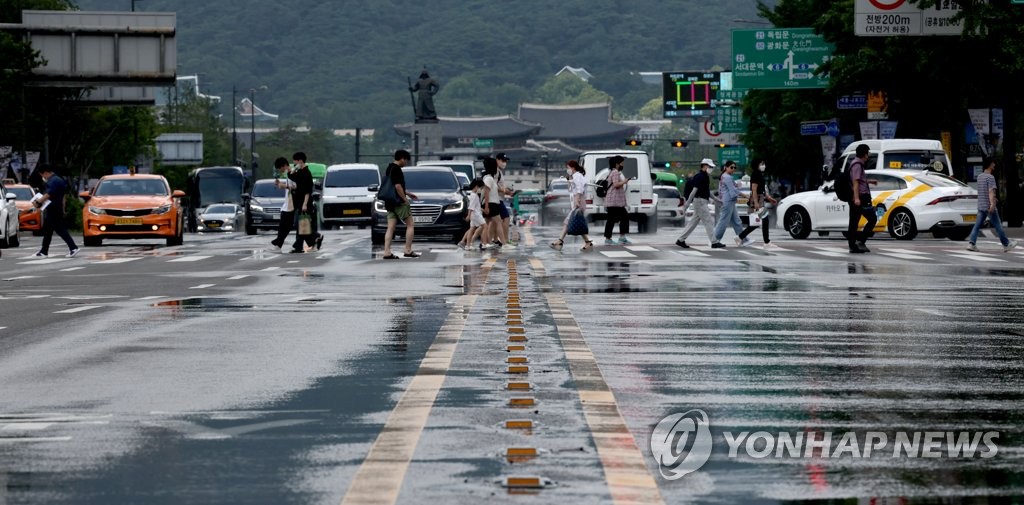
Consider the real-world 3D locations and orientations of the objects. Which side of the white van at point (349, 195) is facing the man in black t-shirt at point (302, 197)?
front

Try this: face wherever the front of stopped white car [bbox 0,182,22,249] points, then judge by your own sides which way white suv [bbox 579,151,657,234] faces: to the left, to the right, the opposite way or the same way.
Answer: the opposite way

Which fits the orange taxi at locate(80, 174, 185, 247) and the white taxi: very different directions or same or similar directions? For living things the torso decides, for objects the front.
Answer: very different directions

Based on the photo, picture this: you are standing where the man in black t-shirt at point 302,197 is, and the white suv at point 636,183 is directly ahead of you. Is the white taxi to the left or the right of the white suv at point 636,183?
right

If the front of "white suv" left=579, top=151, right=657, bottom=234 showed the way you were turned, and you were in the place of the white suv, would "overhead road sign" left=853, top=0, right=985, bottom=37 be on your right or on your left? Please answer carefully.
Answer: on your right

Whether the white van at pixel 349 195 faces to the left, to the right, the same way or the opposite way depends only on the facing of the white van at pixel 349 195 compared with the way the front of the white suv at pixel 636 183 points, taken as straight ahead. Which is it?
the opposite way

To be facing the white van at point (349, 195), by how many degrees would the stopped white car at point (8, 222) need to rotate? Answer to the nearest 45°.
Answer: approximately 135° to its left

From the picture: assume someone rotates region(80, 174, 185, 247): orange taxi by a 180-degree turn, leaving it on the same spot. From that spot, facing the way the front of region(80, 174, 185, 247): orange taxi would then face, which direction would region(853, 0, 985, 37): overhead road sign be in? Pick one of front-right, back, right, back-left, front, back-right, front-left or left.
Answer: right
